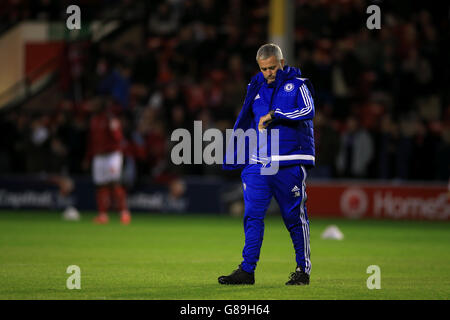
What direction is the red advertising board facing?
toward the camera

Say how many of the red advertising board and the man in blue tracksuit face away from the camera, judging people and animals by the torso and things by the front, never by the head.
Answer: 0

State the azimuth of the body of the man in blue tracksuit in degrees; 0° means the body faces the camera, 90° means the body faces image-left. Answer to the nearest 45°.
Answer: approximately 45°

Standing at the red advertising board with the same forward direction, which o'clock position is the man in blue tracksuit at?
The man in blue tracksuit is roughly at 12 o'clock from the red advertising board.

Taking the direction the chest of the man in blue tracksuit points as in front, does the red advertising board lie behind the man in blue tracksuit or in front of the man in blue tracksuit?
behind
